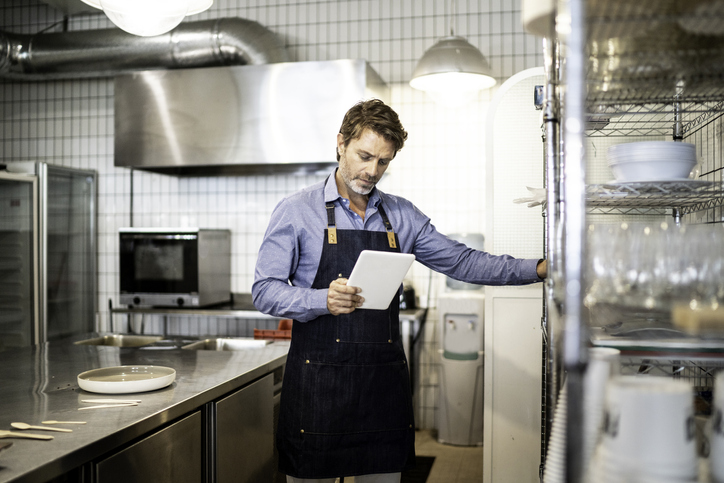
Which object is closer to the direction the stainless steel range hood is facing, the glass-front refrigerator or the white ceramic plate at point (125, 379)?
the white ceramic plate

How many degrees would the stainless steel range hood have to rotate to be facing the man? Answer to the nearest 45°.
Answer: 0° — it already faces them

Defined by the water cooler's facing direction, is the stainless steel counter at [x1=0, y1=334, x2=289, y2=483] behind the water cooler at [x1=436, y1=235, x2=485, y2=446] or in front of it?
in front

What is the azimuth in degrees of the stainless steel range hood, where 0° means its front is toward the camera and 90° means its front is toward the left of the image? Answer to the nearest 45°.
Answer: approximately 0°

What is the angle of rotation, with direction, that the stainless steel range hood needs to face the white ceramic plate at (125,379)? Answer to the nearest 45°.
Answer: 0° — it already faces it

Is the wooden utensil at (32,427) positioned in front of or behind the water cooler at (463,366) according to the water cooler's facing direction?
in front

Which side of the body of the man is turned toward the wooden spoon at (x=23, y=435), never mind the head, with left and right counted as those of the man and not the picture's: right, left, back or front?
right

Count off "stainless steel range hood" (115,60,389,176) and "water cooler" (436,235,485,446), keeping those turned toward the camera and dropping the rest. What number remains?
2

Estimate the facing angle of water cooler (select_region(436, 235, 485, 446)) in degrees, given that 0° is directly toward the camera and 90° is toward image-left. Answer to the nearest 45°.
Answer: approximately 0°

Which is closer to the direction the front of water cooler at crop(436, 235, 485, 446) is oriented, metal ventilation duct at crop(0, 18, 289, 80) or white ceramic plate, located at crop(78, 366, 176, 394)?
the white ceramic plate
